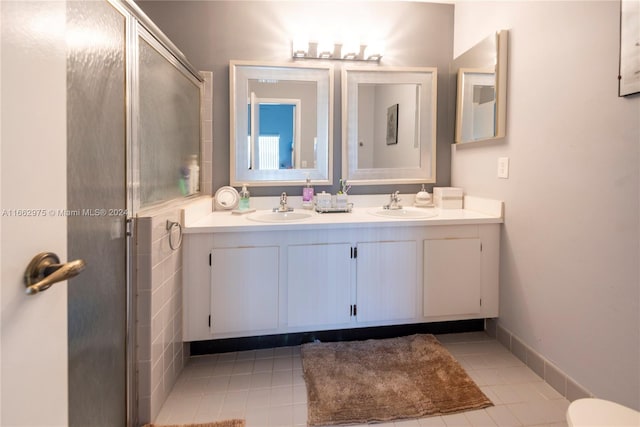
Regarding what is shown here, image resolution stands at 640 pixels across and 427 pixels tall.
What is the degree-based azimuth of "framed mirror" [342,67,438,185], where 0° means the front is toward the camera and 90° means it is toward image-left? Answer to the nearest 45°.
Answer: approximately 0°

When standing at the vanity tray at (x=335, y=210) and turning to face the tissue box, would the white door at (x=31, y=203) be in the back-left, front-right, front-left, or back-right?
back-right

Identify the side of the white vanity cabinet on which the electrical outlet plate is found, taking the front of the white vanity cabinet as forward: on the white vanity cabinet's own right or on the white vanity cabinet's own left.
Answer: on the white vanity cabinet's own left

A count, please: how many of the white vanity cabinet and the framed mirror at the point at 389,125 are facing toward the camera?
2

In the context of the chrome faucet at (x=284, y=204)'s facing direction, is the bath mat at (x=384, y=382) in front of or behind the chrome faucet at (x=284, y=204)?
in front

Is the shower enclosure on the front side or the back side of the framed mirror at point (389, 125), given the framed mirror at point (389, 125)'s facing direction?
on the front side

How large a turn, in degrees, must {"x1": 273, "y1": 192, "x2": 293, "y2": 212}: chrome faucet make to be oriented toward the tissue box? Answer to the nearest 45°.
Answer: approximately 90° to its left
